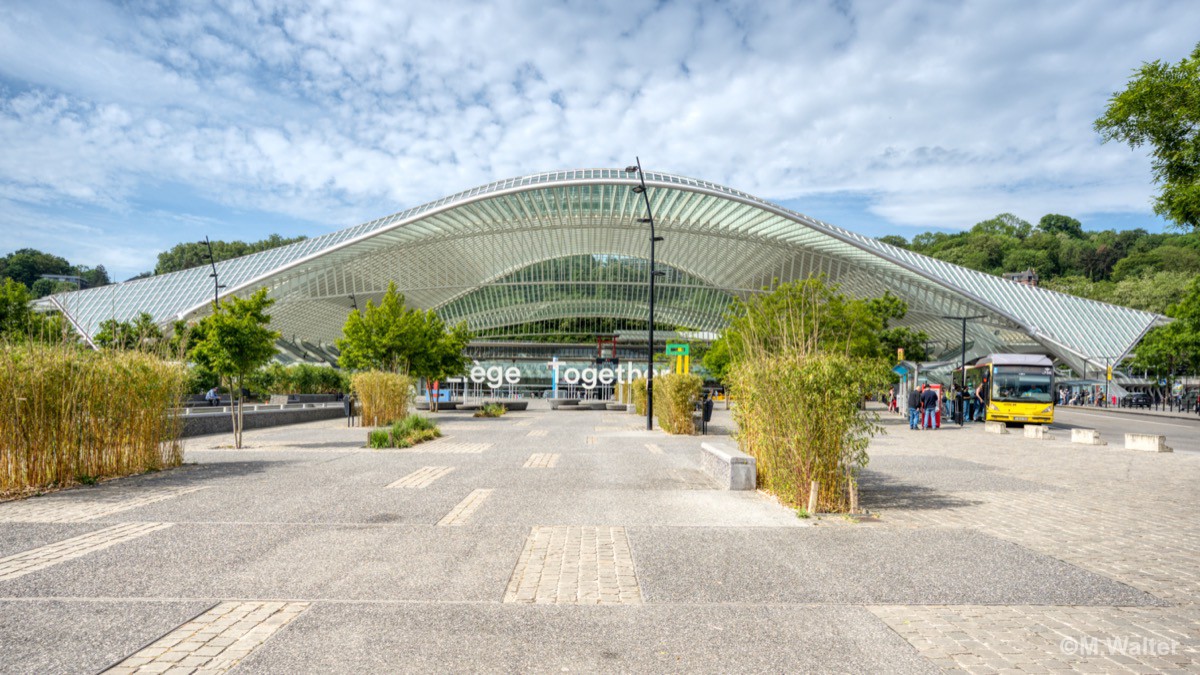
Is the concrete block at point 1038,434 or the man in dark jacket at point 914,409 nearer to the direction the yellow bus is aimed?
the concrete block

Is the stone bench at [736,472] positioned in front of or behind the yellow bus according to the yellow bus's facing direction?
in front

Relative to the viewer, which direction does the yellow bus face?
toward the camera

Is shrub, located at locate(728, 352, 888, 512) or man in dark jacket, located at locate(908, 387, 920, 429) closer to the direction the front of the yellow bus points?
the shrub

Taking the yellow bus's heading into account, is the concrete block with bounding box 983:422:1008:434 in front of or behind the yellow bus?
in front

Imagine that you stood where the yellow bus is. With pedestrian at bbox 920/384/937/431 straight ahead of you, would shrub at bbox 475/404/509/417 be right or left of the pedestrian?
right

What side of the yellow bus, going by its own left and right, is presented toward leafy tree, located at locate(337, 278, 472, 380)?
right

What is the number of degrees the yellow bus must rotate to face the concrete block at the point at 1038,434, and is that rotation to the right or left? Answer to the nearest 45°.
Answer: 0° — it already faces it

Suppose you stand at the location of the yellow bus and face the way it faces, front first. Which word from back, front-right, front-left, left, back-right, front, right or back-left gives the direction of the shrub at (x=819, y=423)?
front

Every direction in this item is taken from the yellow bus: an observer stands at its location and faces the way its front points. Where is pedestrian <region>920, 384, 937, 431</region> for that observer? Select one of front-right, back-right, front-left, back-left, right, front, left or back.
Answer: front-right

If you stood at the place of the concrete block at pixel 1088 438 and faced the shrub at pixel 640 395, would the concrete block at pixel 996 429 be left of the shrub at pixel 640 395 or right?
right

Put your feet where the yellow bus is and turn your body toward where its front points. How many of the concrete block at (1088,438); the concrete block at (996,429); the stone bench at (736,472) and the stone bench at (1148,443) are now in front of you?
4
